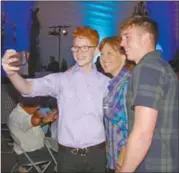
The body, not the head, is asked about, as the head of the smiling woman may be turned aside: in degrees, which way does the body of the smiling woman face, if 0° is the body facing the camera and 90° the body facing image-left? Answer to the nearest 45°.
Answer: approximately 45°

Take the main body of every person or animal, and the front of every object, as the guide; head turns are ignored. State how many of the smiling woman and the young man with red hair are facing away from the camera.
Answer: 0

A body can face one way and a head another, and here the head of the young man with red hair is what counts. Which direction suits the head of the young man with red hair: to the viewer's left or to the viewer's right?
to the viewer's left
